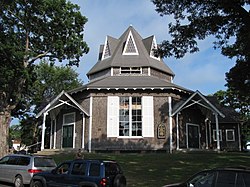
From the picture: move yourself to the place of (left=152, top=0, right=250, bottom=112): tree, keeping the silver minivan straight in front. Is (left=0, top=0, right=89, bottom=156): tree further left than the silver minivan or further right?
right

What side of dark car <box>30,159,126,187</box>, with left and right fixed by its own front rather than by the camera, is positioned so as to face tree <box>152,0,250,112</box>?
right

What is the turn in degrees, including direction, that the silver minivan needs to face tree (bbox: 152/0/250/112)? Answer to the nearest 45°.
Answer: approximately 135° to its right

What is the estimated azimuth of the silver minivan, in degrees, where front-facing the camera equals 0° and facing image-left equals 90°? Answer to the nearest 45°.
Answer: approximately 135°

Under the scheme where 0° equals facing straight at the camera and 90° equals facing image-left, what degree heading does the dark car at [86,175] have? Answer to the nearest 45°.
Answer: approximately 135°

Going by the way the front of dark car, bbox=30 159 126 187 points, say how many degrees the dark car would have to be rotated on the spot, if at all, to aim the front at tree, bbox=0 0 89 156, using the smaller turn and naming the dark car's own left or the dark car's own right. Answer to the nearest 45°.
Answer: approximately 45° to the dark car's own right
